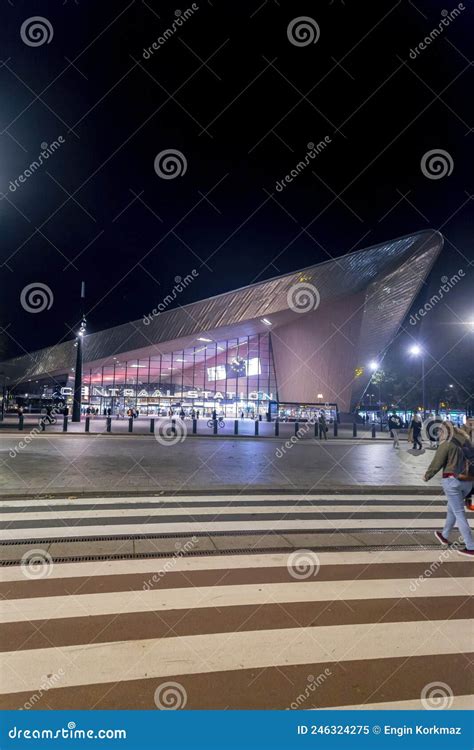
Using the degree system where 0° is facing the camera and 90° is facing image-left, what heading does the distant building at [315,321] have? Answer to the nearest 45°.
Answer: approximately 0°

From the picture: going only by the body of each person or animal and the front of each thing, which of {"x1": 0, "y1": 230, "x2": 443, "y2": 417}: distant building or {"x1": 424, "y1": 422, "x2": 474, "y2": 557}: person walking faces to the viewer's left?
the person walking

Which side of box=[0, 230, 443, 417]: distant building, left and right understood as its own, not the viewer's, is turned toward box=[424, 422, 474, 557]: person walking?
front

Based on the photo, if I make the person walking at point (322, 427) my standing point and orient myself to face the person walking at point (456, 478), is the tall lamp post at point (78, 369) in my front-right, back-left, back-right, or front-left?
back-right

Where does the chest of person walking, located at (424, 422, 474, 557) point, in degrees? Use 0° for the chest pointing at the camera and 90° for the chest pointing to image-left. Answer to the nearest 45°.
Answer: approximately 90°

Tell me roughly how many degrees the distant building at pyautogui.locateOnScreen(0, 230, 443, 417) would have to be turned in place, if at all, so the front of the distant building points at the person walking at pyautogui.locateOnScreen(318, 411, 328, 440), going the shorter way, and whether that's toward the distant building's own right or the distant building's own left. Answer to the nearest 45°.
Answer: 0° — it already faces them
